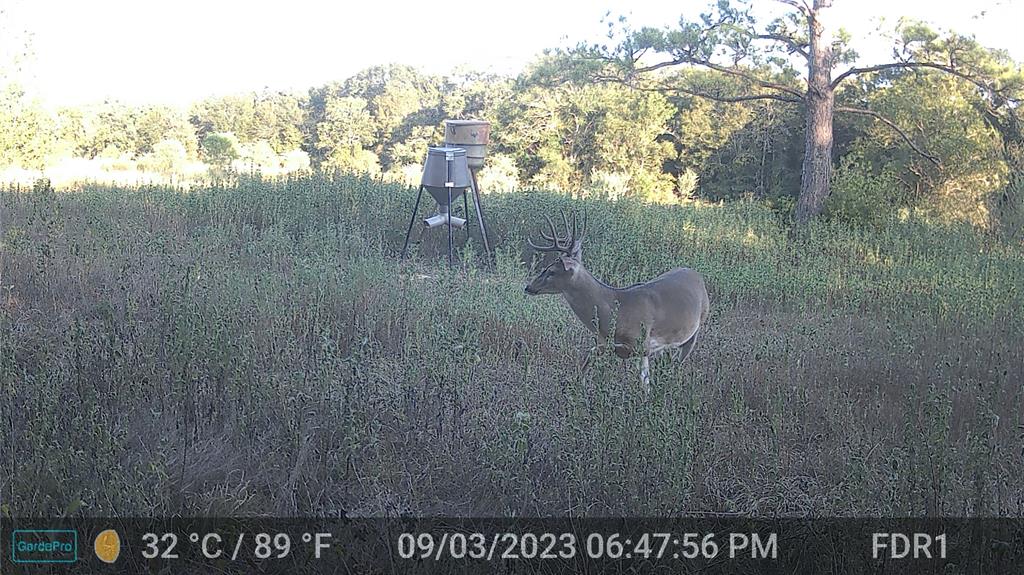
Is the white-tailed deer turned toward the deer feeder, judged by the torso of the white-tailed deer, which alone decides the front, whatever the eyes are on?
no

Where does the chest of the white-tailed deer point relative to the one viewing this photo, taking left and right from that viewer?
facing to the left of the viewer
